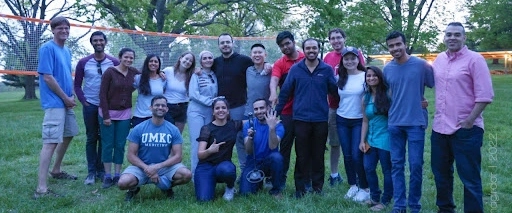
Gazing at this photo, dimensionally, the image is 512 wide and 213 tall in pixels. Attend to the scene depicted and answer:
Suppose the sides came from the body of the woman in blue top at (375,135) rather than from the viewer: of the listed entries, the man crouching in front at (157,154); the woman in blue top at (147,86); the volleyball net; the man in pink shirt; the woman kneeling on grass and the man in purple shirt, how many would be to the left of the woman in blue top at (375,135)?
1

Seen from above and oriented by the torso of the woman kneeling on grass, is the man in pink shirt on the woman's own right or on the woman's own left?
on the woman's own left

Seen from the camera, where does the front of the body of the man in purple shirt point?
toward the camera

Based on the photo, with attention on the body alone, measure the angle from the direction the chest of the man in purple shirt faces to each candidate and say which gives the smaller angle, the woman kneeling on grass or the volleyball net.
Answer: the woman kneeling on grass

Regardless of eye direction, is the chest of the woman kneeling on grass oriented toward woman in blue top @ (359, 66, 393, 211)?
no

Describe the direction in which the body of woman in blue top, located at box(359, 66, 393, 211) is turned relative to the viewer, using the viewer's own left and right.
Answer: facing the viewer and to the left of the viewer

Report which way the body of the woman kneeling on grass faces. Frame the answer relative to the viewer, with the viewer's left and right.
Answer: facing the viewer

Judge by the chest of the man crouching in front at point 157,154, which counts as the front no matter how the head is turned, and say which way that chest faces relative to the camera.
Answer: toward the camera

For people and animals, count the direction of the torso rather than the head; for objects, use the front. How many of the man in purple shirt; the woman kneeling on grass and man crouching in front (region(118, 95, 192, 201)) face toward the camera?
3

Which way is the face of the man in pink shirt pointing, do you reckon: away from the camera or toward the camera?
toward the camera

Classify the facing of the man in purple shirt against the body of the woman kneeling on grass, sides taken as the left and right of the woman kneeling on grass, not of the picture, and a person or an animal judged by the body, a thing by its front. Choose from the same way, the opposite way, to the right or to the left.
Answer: the same way

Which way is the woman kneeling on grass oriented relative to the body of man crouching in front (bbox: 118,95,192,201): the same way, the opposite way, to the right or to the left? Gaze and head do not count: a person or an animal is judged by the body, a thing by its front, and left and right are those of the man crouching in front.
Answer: the same way

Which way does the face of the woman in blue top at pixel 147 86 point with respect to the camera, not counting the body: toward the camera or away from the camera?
toward the camera

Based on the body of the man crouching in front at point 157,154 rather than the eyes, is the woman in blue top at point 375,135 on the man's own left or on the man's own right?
on the man's own left
